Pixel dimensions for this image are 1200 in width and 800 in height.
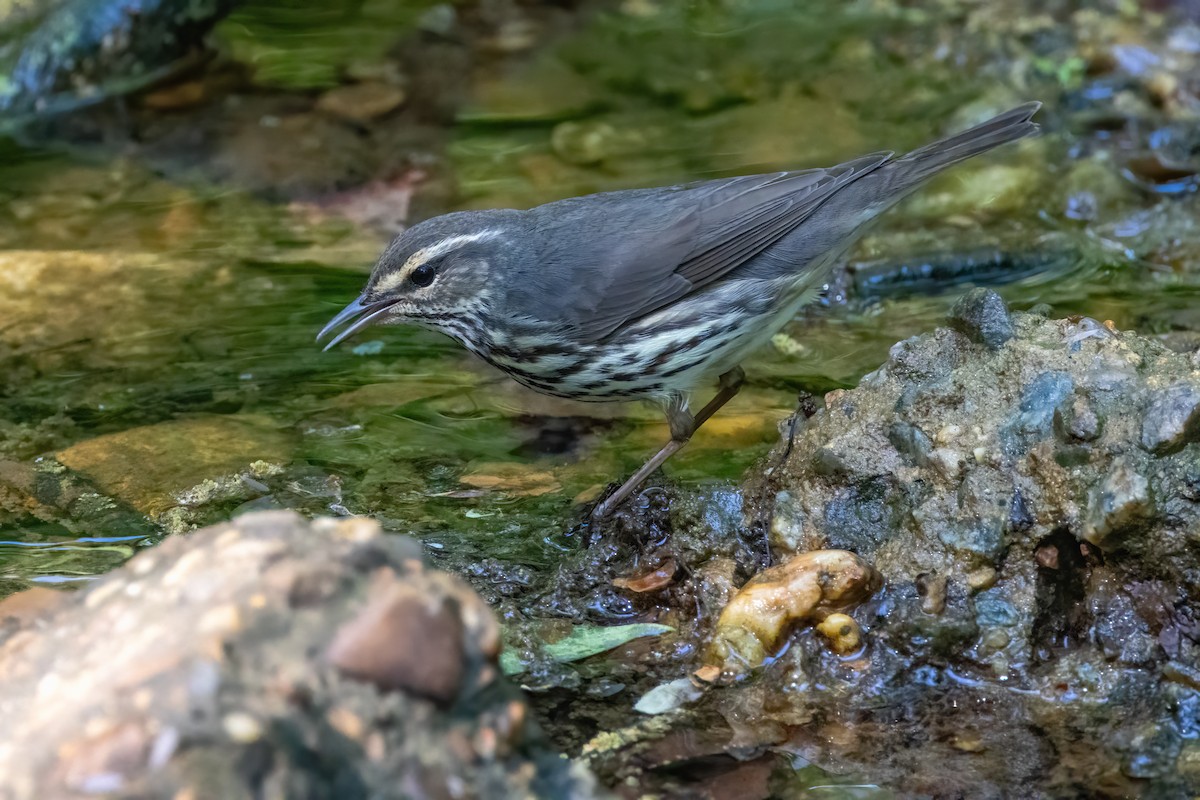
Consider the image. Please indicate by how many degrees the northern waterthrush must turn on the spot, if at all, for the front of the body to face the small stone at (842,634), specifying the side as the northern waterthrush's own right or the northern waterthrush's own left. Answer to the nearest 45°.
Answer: approximately 90° to the northern waterthrush's own left

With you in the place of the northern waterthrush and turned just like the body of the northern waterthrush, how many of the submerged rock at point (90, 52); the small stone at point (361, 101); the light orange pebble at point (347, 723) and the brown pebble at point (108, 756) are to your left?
2

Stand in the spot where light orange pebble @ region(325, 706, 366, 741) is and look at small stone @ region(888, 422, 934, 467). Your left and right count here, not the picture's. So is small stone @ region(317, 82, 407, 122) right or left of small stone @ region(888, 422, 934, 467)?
left

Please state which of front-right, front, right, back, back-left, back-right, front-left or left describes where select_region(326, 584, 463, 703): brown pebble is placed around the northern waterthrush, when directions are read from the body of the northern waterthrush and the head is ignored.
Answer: left

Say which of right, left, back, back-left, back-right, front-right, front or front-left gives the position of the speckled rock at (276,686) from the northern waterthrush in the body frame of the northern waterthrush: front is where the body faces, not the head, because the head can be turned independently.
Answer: left

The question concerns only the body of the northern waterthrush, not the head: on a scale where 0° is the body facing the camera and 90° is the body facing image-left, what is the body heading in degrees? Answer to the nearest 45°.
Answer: approximately 90°

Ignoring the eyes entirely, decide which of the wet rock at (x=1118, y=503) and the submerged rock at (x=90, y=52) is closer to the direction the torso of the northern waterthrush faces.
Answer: the submerged rock

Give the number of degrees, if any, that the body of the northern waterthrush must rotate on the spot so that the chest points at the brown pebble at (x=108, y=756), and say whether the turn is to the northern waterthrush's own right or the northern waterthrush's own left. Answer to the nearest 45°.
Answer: approximately 90° to the northern waterthrush's own left

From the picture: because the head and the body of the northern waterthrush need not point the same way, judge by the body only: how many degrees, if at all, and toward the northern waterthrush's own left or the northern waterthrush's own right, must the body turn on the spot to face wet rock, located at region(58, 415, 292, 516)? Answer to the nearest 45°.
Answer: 0° — it already faces it

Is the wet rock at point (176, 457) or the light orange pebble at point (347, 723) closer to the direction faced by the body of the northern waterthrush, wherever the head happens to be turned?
the wet rock
